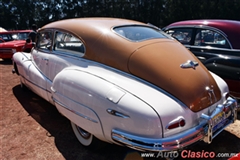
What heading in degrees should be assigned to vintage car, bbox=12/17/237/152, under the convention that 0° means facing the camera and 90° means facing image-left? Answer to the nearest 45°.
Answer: approximately 135°

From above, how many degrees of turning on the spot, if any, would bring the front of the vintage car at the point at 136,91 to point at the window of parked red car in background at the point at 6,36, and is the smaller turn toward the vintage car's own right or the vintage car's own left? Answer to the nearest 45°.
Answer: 0° — it already faces it

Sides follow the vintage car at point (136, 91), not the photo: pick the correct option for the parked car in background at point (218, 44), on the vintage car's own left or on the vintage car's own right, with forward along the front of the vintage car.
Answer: on the vintage car's own right

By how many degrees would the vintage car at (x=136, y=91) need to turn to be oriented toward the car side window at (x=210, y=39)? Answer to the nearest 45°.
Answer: approximately 90° to its right

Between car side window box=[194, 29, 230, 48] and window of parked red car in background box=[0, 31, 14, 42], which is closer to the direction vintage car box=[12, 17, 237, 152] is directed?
the window of parked red car in background
